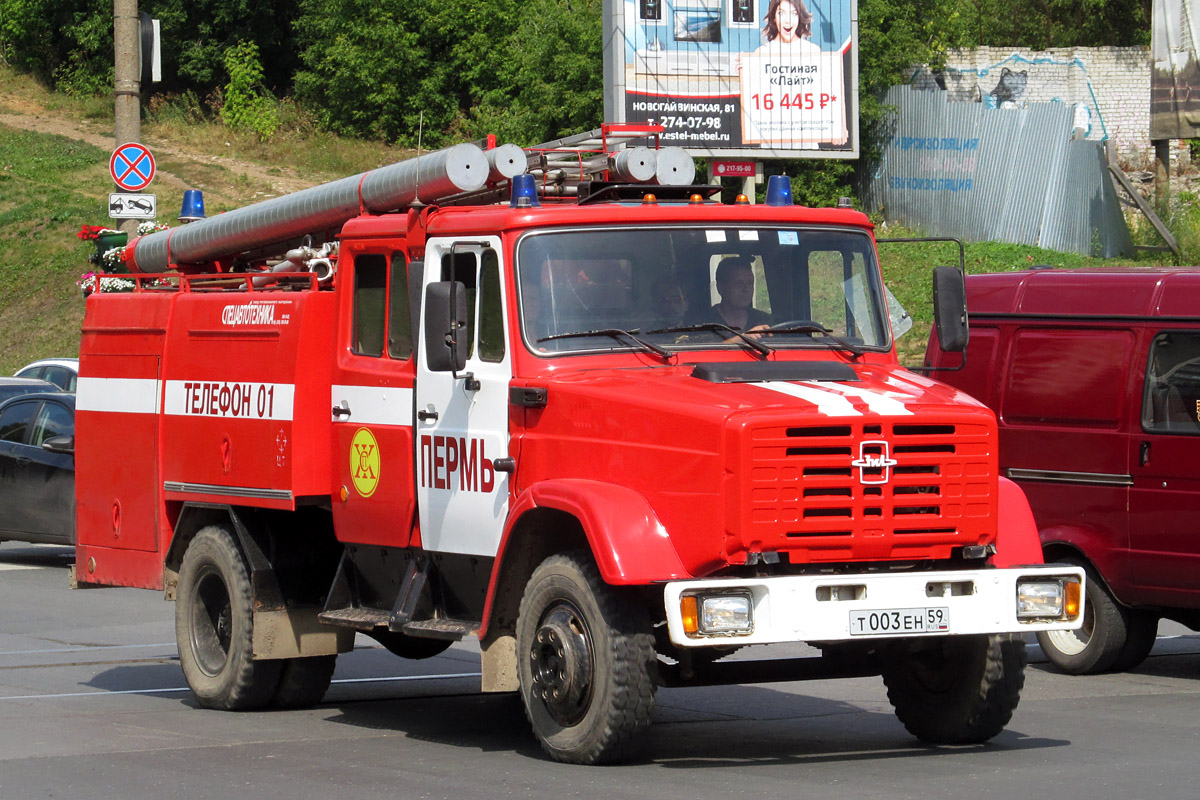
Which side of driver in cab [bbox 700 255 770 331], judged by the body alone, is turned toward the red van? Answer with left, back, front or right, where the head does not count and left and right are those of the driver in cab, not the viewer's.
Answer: left

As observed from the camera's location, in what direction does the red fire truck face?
facing the viewer and to the right of the viewer

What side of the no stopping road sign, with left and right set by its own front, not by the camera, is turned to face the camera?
front

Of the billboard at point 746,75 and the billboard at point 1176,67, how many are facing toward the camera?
2

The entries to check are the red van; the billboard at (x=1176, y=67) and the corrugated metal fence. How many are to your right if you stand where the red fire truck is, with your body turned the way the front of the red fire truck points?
0

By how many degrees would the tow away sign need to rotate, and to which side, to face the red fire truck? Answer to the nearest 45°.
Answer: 0° — it already faces it

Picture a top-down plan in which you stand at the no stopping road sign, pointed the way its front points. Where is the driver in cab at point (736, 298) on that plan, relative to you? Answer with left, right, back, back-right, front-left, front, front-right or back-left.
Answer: front

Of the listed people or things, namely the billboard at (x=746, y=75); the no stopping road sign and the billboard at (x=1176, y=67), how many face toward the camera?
3

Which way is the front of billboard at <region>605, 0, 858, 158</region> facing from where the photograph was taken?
facing the viewer

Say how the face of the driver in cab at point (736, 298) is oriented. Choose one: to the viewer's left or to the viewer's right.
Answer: to the viewer's right

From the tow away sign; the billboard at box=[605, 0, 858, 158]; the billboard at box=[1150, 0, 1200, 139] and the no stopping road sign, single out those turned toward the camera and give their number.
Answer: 4

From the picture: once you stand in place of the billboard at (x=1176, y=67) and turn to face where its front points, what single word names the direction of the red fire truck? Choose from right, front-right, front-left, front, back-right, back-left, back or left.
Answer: front

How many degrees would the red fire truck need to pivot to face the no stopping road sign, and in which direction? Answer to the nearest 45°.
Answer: approximately 135° to its left

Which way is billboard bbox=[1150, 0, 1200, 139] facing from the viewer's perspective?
toward the camera

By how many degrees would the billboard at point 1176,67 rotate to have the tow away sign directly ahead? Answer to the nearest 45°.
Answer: approximately 45° to its right
